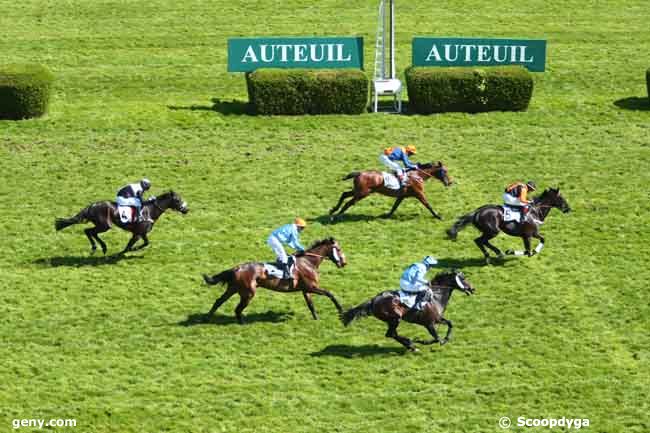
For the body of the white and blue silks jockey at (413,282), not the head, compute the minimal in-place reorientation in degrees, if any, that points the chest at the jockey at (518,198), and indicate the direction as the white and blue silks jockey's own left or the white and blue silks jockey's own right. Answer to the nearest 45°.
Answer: approximately 45° to the white and blue silks jockey's own left

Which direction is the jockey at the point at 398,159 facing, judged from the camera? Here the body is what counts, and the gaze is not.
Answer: to the viewer's right

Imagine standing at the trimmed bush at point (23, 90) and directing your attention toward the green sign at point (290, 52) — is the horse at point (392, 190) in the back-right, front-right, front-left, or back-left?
front-right

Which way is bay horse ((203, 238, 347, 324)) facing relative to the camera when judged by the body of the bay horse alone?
to the viewer's right

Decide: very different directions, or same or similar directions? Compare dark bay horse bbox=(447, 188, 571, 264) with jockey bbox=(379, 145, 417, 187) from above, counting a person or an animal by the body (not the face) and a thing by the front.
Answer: same or similar directions

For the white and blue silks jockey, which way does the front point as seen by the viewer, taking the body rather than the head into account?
to the viewer's right

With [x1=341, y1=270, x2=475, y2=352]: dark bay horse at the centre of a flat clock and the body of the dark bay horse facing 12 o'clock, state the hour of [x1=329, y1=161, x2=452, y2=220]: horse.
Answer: The horse is roughly at 9 o'clock from the dark bay horse.

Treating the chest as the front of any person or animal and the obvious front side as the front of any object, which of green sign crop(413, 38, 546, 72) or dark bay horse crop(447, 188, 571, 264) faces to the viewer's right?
the dark bay horse

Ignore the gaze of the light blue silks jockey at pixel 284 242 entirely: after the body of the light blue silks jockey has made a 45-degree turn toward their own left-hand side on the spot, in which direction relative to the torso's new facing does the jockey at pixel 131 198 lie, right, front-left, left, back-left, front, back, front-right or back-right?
left

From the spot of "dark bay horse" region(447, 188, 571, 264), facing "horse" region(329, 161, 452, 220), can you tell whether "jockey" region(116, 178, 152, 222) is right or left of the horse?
left

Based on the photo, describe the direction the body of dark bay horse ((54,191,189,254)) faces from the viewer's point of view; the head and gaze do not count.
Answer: to the viewer's right

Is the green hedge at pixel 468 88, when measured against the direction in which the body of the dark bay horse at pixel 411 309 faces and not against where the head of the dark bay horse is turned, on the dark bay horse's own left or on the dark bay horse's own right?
on the dark bay horse's own left

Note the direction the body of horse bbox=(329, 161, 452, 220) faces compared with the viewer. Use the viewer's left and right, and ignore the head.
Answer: facing to the right of the viewer

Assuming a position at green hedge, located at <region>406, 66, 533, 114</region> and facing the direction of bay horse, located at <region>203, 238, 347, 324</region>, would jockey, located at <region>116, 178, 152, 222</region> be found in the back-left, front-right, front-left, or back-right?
front-right

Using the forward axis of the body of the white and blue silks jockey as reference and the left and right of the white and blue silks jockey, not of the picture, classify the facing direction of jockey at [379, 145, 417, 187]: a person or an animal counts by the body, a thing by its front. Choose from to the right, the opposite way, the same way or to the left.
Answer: the same way

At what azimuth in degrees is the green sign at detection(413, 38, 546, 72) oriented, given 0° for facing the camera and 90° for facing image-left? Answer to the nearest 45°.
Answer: approximately 0°

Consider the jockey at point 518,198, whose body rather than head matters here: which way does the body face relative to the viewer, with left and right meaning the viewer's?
facing to the right of the viewer
